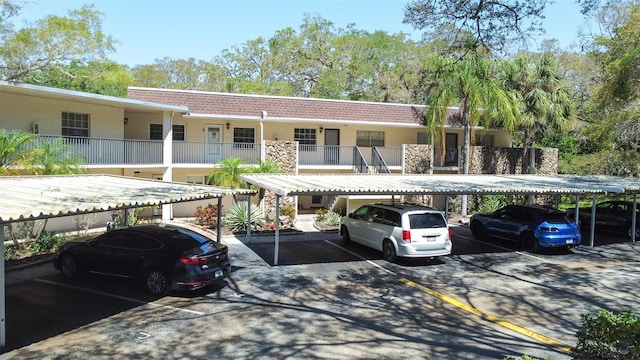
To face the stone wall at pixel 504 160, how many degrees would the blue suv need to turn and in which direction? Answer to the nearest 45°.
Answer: approximately 45° to its right

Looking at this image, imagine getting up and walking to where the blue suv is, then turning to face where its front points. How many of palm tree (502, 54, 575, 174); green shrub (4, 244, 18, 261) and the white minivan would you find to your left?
2

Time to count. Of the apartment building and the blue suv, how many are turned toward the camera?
1

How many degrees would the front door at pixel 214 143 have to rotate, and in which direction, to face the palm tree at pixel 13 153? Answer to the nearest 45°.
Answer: approximately 45° to its right

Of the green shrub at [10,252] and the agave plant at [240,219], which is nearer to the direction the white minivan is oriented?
the agave plant

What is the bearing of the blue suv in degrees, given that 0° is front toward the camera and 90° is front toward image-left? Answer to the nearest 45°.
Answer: approximately 135°

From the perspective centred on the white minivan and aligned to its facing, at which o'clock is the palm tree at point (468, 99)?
The palm tree is roughly at 2 o'clock from the white minivan.

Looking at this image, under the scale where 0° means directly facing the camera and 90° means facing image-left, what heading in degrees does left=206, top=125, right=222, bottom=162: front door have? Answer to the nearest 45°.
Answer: approximately 0°

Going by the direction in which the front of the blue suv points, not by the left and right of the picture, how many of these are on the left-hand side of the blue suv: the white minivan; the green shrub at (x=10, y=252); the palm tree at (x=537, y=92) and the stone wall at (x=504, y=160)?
2

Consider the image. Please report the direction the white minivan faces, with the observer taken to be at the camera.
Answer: facing away from the viewer and to the left of the viewer
